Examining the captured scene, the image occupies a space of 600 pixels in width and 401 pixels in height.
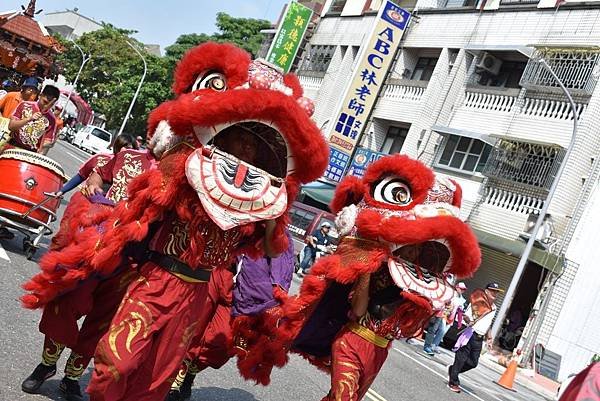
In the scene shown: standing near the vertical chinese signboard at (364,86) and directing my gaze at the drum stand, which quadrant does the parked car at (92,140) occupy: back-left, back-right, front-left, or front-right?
back-right

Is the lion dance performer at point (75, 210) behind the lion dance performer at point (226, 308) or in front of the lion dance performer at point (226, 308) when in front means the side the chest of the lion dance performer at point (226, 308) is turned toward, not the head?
behind

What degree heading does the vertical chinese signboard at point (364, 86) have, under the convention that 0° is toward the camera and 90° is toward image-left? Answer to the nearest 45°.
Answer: approximately 0°

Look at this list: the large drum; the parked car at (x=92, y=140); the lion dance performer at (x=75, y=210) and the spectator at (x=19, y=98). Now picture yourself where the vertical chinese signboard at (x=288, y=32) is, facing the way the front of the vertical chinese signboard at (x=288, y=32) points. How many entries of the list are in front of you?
3

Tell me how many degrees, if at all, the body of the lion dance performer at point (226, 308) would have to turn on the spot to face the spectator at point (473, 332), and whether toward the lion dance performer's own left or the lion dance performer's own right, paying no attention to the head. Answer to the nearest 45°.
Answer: approximately 45° to the lion dance performer's own left

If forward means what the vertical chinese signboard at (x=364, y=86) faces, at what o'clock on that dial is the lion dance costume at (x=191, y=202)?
The lion dance costume is roughly at 12 o'clock from the vertical chinese signboard.
